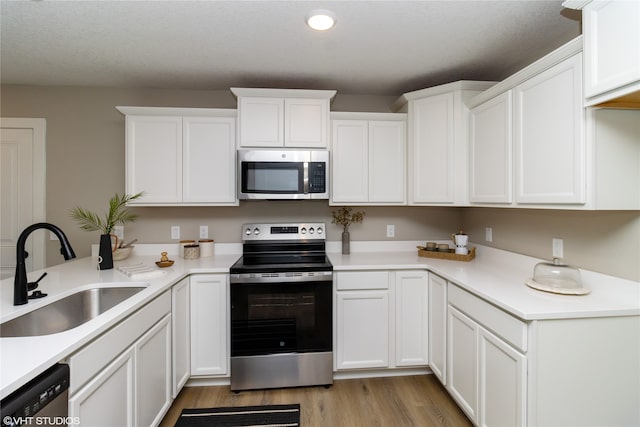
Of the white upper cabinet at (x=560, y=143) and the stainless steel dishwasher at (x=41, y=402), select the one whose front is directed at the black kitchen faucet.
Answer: the white upper cabinet

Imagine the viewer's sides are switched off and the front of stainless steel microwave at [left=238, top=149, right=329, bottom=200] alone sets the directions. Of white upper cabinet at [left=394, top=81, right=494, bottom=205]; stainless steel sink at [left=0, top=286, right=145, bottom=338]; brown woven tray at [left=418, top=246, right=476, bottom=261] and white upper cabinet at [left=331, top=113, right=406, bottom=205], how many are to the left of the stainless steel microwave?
3

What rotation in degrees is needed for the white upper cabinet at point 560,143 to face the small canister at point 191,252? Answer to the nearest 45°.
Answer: approximately 45° to its right

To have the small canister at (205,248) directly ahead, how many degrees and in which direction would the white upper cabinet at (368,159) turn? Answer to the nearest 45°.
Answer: approximately 90° to its right

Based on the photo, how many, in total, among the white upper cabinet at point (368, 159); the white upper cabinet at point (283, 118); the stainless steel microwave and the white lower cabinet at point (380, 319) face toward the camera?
4

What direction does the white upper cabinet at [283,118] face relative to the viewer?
toward the camera

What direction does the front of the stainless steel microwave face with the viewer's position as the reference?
facing the viewer

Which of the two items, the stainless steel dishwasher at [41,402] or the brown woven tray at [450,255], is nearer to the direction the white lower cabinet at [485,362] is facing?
the stainless steel dishwasher

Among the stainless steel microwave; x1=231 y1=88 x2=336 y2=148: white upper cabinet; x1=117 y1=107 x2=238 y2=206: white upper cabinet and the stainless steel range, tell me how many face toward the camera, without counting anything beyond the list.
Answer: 4

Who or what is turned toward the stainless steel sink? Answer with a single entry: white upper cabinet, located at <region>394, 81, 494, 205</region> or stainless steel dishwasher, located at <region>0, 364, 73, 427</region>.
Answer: the white upper cabinet

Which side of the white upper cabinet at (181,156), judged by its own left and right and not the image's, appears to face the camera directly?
front

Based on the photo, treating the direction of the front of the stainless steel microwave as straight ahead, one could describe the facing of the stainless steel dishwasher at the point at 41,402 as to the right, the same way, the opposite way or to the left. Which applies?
to the left

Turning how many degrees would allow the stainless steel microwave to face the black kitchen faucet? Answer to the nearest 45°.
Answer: approximately 45° to its right

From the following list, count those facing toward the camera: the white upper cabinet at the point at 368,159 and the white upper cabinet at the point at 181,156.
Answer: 2

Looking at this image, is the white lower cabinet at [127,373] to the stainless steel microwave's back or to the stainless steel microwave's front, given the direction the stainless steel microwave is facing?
to the front

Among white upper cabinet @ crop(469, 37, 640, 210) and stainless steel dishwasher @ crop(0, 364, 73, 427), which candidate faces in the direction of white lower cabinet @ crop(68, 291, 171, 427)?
the white upper cabinet
